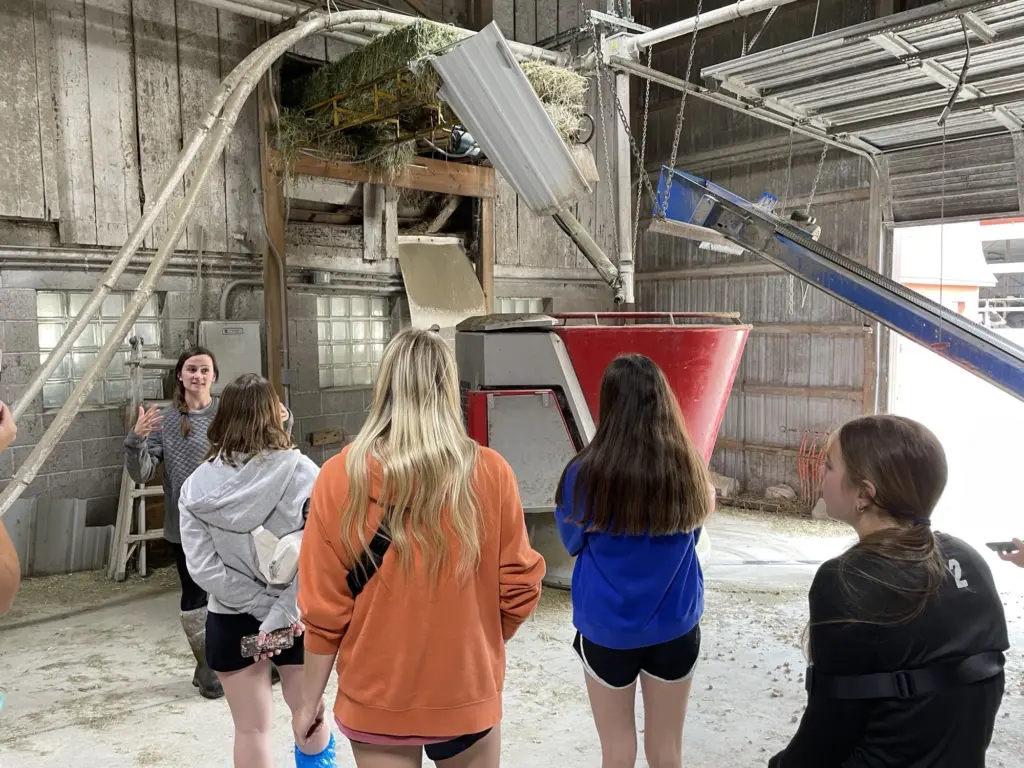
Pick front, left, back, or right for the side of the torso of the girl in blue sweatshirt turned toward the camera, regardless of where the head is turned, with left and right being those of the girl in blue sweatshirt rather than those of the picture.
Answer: back

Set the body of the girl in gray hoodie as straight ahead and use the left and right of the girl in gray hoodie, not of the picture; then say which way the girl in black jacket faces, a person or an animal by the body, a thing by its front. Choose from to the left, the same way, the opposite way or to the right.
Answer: the same way

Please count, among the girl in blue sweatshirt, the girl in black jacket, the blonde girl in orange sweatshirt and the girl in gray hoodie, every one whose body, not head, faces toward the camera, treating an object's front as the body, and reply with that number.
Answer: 0

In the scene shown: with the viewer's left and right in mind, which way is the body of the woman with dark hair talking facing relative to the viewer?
facing the viewer and to the right of the viewer

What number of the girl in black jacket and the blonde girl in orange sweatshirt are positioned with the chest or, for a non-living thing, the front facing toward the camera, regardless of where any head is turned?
0

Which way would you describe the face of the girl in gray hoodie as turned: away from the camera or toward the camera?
away from the camera

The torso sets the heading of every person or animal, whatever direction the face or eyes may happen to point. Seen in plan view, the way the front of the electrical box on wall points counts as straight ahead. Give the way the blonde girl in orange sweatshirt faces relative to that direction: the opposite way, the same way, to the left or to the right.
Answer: the opposite way

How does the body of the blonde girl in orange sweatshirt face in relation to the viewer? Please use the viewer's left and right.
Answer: facing away from the viewer

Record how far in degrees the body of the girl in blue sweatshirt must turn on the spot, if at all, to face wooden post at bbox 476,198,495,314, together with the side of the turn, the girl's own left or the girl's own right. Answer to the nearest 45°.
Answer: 0° — they already face it

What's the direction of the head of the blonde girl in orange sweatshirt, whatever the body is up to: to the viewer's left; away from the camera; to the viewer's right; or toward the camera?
away from the camera

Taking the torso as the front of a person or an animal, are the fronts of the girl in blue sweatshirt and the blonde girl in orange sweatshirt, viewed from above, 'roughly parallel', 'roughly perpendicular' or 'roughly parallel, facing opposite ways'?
roughly parallel

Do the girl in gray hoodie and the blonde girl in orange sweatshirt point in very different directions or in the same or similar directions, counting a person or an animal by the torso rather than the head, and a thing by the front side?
same or similar directions

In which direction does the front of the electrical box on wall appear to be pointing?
toward the camera

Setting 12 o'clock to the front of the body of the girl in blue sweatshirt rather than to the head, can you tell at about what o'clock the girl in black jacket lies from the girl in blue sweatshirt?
The girl in black jacket is roughly at 5 o'clock from the girl in blue sweatshirt.

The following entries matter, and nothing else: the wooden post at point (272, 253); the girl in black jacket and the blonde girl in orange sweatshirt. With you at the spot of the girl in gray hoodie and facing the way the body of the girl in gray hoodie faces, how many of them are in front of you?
1

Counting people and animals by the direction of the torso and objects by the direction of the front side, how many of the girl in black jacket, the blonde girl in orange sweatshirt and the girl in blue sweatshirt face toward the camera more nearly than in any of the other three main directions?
0

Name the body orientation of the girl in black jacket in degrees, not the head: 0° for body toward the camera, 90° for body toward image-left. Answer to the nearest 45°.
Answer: approximately 135°

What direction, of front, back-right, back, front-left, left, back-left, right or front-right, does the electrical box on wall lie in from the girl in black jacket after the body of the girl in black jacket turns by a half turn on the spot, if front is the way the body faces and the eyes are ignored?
back

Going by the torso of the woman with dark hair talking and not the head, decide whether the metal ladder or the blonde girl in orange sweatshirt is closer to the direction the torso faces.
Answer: the blonde girl in orange sweatshirt
